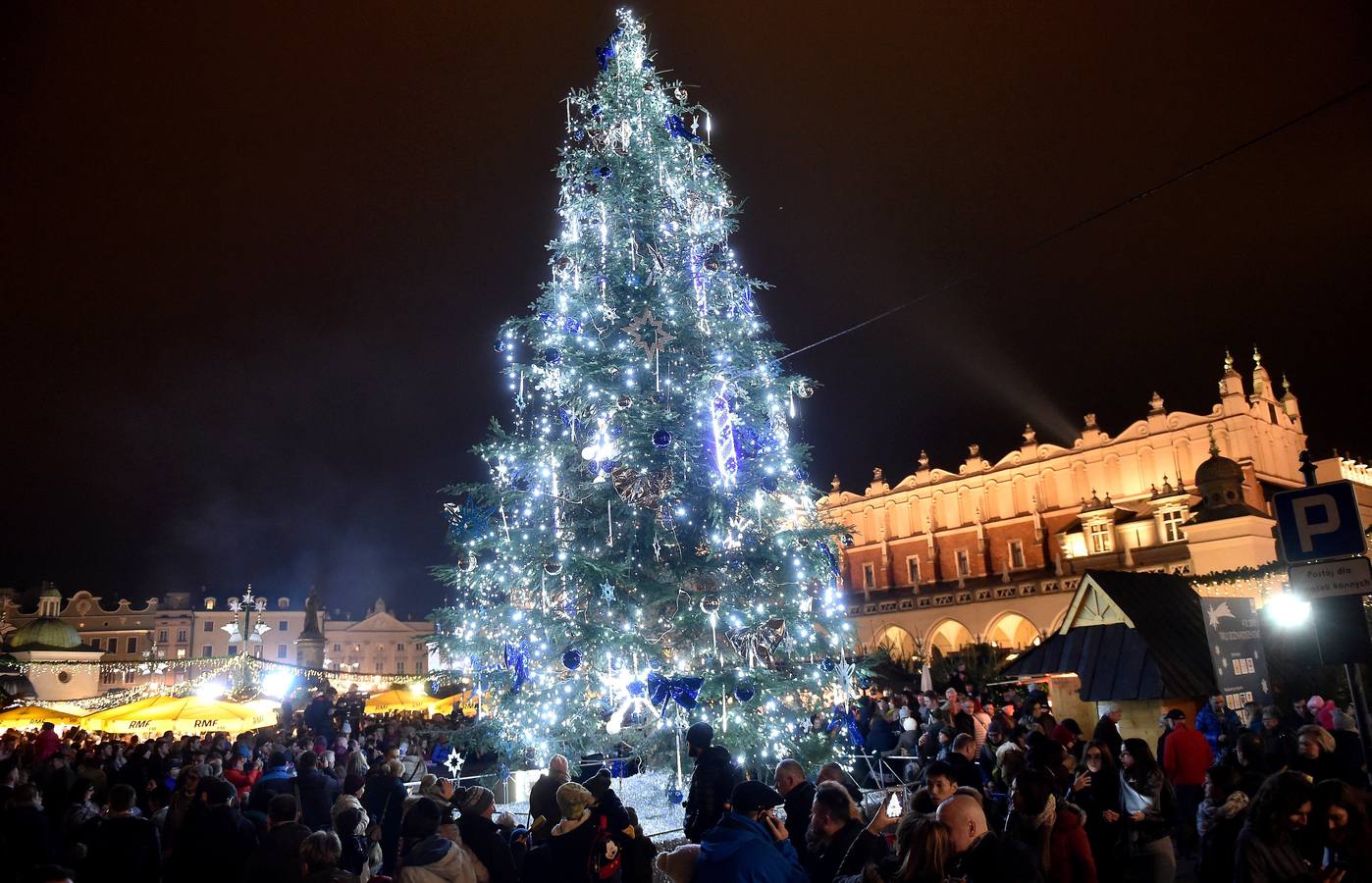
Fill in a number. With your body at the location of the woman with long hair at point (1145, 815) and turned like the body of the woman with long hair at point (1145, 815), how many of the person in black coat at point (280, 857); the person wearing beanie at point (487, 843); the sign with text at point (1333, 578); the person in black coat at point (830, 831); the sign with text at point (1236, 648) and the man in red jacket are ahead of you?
3

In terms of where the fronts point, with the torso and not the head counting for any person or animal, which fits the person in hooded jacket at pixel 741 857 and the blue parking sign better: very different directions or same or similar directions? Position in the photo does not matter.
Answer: very different directions

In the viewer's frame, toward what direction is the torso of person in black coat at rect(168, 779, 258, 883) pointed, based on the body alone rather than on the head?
away from the camera

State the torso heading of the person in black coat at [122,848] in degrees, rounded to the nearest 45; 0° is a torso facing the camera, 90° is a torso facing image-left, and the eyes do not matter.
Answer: approximately 180°

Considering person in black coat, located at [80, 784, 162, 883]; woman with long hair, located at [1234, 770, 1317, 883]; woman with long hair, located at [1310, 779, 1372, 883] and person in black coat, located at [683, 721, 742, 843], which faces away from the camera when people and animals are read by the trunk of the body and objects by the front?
person in black coat, located at [80, 784, 162, 883]

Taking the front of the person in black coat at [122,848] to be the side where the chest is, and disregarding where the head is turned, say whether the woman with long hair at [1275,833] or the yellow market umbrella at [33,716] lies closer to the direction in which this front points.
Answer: the yellow market umbrella

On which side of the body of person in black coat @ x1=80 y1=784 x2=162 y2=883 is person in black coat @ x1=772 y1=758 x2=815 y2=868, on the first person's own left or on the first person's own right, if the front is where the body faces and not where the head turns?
on the first person's own right

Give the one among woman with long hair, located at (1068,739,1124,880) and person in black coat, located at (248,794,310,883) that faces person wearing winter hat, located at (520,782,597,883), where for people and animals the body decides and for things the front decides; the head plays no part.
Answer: the woman with long hair

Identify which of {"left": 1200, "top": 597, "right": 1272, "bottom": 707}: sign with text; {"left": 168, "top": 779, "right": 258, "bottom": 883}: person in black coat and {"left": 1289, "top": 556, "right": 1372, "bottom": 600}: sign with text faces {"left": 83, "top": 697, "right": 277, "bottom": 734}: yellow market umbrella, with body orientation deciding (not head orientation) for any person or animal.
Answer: the person in black coat

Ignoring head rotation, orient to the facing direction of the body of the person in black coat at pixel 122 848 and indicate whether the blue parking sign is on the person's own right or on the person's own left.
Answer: on the person's own right

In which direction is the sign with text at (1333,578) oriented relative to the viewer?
toward the camera

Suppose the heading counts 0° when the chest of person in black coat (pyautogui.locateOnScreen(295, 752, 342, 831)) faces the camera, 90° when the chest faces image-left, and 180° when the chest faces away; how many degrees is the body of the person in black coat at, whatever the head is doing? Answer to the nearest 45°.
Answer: approximately 225°

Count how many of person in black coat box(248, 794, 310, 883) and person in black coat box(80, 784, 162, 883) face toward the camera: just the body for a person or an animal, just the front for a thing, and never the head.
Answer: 0

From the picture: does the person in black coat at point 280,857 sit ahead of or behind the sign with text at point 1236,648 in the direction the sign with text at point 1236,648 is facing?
ahead

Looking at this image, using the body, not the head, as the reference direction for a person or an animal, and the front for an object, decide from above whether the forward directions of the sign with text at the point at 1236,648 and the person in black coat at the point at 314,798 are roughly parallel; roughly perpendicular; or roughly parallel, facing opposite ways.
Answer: roughly parallel, facing opposite ways

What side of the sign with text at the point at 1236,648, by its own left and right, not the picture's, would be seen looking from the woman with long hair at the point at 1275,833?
front
